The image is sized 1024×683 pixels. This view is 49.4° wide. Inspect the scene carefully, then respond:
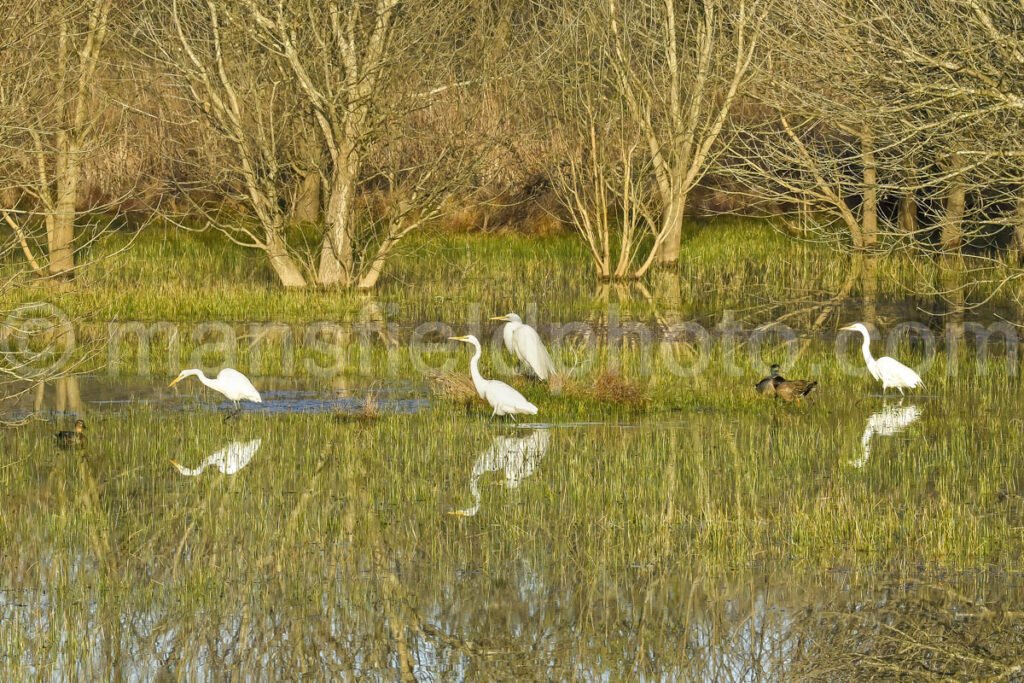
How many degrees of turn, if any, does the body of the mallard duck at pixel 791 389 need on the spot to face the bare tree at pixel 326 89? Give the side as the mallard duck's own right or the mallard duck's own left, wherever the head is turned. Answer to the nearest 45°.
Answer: approximately 45° to the mallard duck's own right

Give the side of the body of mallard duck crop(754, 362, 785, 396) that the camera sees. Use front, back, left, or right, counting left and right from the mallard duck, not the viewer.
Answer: right

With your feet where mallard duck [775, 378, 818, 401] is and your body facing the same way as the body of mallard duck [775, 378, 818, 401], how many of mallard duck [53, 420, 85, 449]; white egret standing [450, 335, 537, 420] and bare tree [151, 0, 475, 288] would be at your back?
0

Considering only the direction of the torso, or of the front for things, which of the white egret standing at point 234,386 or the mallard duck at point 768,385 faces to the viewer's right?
the mallard duck

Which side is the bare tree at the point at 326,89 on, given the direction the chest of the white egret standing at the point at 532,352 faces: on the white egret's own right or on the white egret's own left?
on the white egret's own right

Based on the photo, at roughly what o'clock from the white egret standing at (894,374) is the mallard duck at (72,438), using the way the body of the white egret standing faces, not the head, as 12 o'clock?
The mallard duck is roughly at 11 o'clock from the white egret standing.

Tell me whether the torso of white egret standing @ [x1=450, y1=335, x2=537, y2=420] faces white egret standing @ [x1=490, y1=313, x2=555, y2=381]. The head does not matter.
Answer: no

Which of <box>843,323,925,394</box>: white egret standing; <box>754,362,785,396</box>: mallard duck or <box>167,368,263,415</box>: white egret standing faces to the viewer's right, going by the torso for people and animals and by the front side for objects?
the mallard duck

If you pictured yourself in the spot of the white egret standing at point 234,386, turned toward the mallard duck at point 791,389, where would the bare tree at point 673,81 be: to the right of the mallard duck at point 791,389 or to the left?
left

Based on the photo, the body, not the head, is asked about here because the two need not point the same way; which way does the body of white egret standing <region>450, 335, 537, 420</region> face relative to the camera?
to the viewer's left

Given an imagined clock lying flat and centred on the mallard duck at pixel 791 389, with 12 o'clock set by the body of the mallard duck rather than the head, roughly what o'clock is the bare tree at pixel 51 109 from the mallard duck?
The bare tree is roughly at 12 o'clock from the mallard duck.

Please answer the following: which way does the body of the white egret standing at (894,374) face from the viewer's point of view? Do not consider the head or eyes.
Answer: to the viewer's left

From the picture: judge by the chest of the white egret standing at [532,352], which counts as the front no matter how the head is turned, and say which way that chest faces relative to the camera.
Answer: to the viewer's left

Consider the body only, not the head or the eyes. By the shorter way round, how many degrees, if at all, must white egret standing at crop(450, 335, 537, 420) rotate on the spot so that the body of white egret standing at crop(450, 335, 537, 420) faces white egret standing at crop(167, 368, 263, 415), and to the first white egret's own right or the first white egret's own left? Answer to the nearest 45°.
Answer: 0° — it already faces it

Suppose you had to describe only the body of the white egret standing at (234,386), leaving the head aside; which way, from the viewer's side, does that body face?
to the viewer's left

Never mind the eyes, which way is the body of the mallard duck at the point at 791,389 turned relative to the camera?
to the viewer's left

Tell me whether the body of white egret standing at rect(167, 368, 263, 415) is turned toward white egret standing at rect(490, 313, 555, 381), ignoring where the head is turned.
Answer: no
